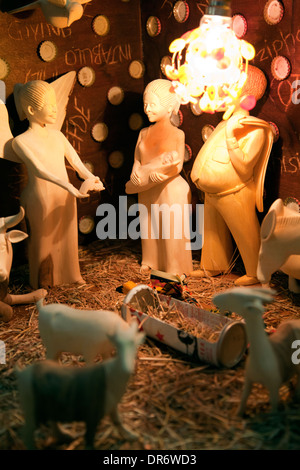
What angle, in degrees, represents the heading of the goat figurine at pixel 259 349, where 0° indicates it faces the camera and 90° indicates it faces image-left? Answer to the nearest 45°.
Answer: approximately 45°

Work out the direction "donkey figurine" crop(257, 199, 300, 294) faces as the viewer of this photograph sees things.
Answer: facing to the left of the viewer

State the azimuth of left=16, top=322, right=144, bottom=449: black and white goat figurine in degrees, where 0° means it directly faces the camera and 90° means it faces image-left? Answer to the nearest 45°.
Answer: approximately 270°

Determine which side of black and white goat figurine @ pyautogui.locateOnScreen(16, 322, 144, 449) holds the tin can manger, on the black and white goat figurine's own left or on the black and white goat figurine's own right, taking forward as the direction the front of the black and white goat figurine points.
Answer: on the black and white goat figurine's own left

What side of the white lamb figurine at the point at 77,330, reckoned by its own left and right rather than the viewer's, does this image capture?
right

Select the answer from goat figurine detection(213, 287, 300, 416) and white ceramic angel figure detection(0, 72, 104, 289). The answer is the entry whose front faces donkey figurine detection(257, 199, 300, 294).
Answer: the white ceramic angel figure

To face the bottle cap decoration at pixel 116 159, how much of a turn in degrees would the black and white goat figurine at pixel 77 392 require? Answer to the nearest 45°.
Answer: approximately 90° to its left

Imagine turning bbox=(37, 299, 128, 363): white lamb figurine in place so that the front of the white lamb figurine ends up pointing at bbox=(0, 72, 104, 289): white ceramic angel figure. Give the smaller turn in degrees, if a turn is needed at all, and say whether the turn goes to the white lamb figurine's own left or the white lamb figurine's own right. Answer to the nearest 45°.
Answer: approximately 90° to the white lamb figurine's own left

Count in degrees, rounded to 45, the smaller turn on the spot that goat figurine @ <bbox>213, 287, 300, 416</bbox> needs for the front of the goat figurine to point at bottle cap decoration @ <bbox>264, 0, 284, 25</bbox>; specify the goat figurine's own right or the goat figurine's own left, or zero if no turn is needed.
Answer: approximately 135° to the goat figurine's own right
